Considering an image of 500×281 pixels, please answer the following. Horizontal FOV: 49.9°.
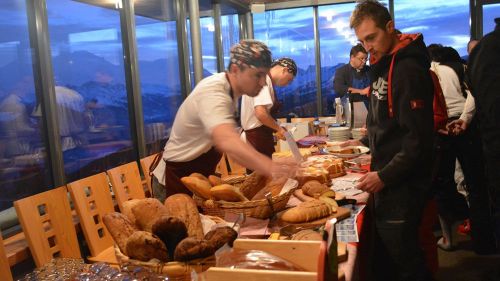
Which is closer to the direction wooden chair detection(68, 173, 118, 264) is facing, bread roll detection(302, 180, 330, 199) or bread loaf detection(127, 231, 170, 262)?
the bread roll

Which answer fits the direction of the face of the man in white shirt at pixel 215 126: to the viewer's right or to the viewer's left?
to the viewer's right

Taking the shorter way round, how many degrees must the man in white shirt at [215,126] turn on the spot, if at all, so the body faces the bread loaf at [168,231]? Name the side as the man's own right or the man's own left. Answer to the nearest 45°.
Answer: approximately 90° to the man's own right

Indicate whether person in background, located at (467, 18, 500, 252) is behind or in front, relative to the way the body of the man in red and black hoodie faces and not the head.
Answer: behind

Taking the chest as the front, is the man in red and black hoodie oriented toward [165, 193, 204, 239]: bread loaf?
yes

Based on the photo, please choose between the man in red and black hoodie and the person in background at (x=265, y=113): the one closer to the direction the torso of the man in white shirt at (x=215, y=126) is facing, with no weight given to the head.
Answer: the man in red and black hoodie

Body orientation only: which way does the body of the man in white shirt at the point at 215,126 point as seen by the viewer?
to the viewer's right

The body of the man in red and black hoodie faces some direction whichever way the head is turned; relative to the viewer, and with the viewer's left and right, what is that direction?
facing the viewer and to the left of the viewer

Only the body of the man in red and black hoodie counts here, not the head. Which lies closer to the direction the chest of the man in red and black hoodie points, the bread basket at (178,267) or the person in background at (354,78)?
the bread basket

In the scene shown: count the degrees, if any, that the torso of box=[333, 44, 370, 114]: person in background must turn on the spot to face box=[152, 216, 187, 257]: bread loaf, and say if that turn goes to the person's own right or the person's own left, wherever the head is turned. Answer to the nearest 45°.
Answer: approximately 45° to the person's own right

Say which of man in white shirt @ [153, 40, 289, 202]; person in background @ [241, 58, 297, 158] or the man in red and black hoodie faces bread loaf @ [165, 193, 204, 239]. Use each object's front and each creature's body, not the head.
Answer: the man in red and black hoodie

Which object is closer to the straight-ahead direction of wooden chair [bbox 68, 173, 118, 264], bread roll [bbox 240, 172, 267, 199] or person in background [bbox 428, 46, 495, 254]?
the bread roll

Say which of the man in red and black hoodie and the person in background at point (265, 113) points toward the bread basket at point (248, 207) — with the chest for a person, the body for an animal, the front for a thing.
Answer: the man in red and black hoodie

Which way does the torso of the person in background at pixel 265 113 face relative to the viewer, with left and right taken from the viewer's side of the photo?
facing to the right of the viewer

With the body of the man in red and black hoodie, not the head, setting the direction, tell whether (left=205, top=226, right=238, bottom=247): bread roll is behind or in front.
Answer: in front
